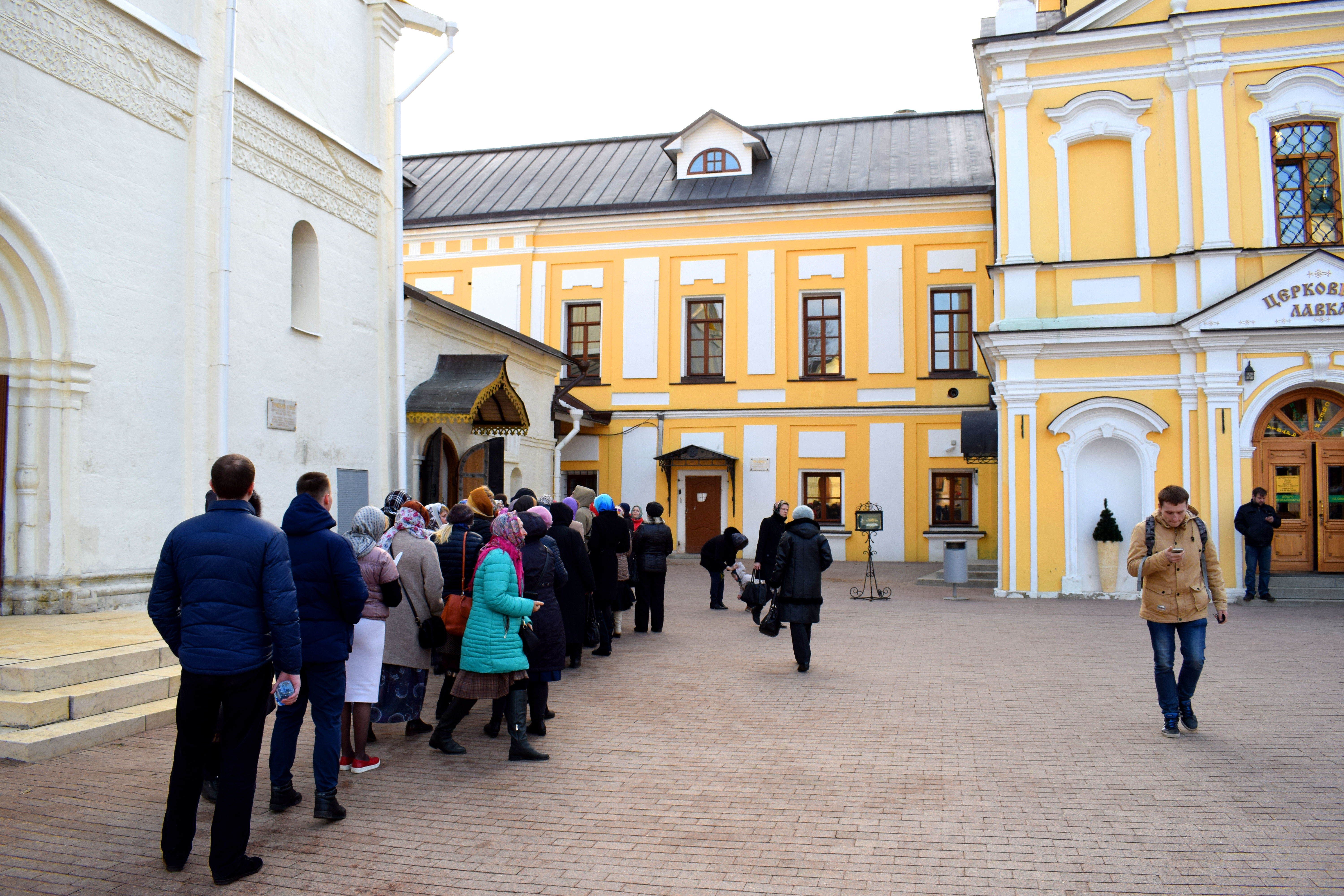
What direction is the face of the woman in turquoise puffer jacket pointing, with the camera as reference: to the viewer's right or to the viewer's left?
to the viewer's right

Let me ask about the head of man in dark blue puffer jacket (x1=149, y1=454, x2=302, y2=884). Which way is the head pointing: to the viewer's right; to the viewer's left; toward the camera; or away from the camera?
away from the camera

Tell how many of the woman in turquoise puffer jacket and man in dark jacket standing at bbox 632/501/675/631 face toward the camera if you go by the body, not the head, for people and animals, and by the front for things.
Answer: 0

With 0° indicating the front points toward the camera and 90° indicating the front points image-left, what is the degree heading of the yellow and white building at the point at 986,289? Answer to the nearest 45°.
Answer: approximately 0°

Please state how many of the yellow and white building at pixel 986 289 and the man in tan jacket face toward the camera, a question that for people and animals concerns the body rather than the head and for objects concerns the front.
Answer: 2

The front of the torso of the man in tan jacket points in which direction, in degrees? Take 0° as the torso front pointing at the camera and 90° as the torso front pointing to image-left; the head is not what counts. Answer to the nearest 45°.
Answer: approximately 0°

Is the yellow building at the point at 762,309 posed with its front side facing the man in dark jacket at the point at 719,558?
yes

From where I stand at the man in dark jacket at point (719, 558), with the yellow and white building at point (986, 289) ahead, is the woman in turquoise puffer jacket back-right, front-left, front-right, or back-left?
back-right

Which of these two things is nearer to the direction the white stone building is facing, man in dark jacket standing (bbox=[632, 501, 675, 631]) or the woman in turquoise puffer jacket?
the woman in turquoise puffer jacket

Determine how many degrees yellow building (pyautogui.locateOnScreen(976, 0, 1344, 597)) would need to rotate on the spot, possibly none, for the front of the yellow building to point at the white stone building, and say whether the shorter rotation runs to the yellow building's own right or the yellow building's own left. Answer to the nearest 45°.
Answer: approximately 45° to the yellow building's own right

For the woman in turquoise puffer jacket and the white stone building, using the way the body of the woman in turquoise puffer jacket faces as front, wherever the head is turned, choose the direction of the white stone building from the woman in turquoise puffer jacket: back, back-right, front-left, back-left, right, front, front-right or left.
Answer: back-left

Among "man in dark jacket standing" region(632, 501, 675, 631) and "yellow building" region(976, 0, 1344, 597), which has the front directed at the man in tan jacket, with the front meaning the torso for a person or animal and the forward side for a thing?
the yellow building

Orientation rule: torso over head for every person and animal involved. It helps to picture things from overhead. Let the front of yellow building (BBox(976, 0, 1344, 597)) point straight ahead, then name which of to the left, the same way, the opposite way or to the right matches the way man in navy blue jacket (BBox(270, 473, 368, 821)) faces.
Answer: the opposite way

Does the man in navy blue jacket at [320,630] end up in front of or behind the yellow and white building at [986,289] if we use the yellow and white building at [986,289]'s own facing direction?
in front
